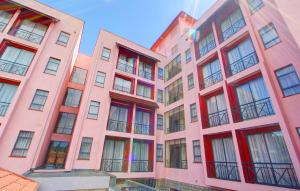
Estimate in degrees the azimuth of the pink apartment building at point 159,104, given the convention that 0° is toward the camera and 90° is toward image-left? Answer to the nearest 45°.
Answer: approximately 0°
